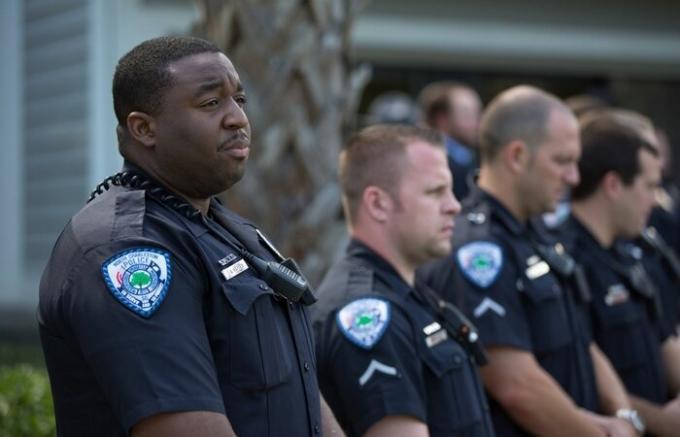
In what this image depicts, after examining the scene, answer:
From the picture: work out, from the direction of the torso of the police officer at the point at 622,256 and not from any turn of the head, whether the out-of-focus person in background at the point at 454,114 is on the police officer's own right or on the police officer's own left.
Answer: on the police officer's own left

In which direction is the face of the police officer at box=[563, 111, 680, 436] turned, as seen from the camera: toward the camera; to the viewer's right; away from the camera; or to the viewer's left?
to the viewer's right

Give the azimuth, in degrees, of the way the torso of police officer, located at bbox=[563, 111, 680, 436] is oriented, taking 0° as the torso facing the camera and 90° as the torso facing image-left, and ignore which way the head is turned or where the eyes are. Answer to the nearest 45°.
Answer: approximately 270°

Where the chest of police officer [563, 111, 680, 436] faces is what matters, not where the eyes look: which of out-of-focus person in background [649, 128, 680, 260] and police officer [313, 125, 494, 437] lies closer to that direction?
the out-of-focus person in background

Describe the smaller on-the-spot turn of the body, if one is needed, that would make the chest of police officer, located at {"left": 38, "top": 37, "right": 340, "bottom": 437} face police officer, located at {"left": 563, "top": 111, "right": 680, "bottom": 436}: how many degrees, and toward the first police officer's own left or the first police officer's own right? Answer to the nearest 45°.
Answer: approximately 90° to the first police officer's own left

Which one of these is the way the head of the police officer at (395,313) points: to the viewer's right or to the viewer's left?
to the viewer's right

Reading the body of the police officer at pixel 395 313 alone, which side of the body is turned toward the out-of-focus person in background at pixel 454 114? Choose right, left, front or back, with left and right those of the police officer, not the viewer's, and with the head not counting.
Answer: left

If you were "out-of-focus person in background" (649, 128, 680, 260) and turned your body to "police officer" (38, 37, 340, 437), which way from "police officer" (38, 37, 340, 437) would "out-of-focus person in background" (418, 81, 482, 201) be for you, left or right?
right

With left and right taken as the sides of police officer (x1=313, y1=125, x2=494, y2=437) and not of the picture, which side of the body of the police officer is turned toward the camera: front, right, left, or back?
right

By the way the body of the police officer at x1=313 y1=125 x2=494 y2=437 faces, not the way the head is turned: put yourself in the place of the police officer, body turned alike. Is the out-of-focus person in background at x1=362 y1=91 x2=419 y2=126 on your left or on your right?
on your left

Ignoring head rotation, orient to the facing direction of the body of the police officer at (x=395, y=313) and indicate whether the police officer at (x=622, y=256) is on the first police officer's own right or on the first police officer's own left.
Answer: on the first police officer's own left

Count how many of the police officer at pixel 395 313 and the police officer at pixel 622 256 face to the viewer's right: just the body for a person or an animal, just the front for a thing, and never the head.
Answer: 2

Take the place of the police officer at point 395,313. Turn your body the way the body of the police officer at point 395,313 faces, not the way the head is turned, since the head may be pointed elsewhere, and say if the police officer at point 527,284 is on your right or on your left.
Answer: on your left

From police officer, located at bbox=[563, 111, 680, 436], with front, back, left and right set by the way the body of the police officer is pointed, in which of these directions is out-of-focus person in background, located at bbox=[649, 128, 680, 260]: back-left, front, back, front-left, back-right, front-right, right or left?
left

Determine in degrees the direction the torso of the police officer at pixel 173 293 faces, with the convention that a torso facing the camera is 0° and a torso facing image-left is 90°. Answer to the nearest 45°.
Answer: approximately 315°
